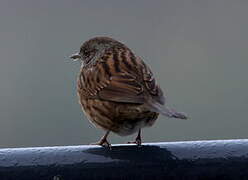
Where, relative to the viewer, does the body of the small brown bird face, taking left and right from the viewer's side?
facing away from the viewer and to the left of the viewer
